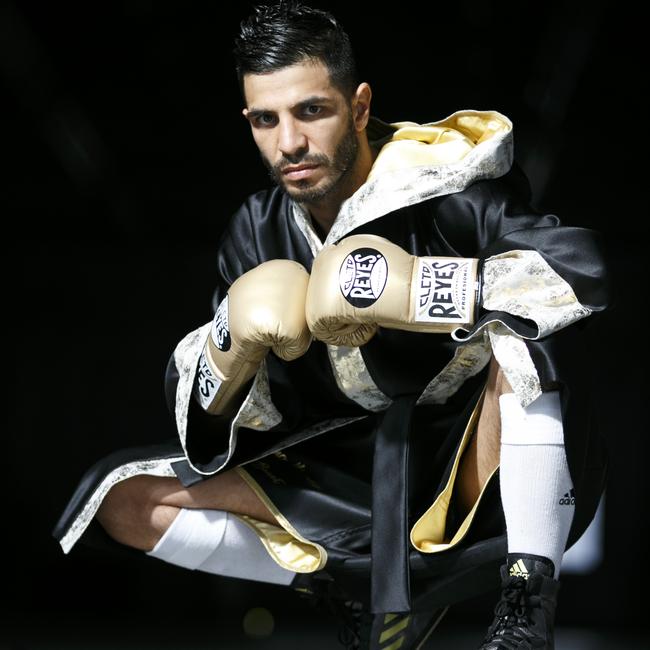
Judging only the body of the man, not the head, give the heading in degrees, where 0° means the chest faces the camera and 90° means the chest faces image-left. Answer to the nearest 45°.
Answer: approximately 45°
